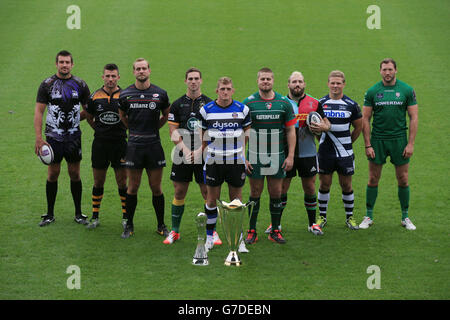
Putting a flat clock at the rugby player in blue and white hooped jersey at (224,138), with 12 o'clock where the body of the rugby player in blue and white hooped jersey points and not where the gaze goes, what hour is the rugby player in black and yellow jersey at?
The rugby player in black and yellow jersey is roughly at 4 o'clock from the rugby player in blue and white hooped jersey.

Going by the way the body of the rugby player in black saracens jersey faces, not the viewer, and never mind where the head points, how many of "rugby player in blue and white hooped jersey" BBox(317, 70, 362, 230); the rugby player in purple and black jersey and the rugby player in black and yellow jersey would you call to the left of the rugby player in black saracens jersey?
1

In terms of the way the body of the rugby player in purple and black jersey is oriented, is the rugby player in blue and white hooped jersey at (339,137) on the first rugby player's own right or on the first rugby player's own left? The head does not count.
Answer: on the first rugby player's own left

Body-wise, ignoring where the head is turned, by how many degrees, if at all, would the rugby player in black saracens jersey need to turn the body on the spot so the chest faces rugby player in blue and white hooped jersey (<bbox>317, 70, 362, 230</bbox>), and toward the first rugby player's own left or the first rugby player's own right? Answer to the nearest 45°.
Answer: approximately 90° to the first rugby player's own left

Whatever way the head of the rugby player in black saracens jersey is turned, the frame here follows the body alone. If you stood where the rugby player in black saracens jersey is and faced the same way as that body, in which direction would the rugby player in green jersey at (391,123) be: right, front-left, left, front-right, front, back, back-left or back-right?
left

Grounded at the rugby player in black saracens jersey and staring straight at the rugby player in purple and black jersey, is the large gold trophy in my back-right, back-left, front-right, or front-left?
back-left
